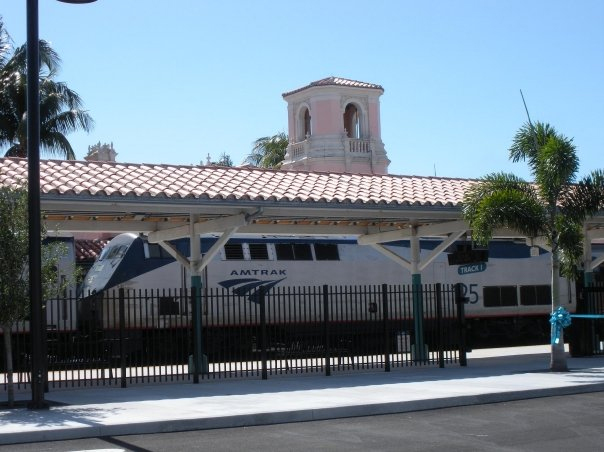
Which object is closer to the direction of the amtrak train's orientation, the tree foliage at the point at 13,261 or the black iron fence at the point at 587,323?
the tree foliage

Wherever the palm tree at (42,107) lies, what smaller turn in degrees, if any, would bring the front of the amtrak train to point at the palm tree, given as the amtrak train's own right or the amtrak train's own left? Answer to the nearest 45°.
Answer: approximately 45° to the amtrak train's own right

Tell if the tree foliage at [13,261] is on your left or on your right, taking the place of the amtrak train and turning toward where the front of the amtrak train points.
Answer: on your left

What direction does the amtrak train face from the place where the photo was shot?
facing to the left of the viewer

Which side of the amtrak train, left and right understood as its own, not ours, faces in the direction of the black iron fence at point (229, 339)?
left
